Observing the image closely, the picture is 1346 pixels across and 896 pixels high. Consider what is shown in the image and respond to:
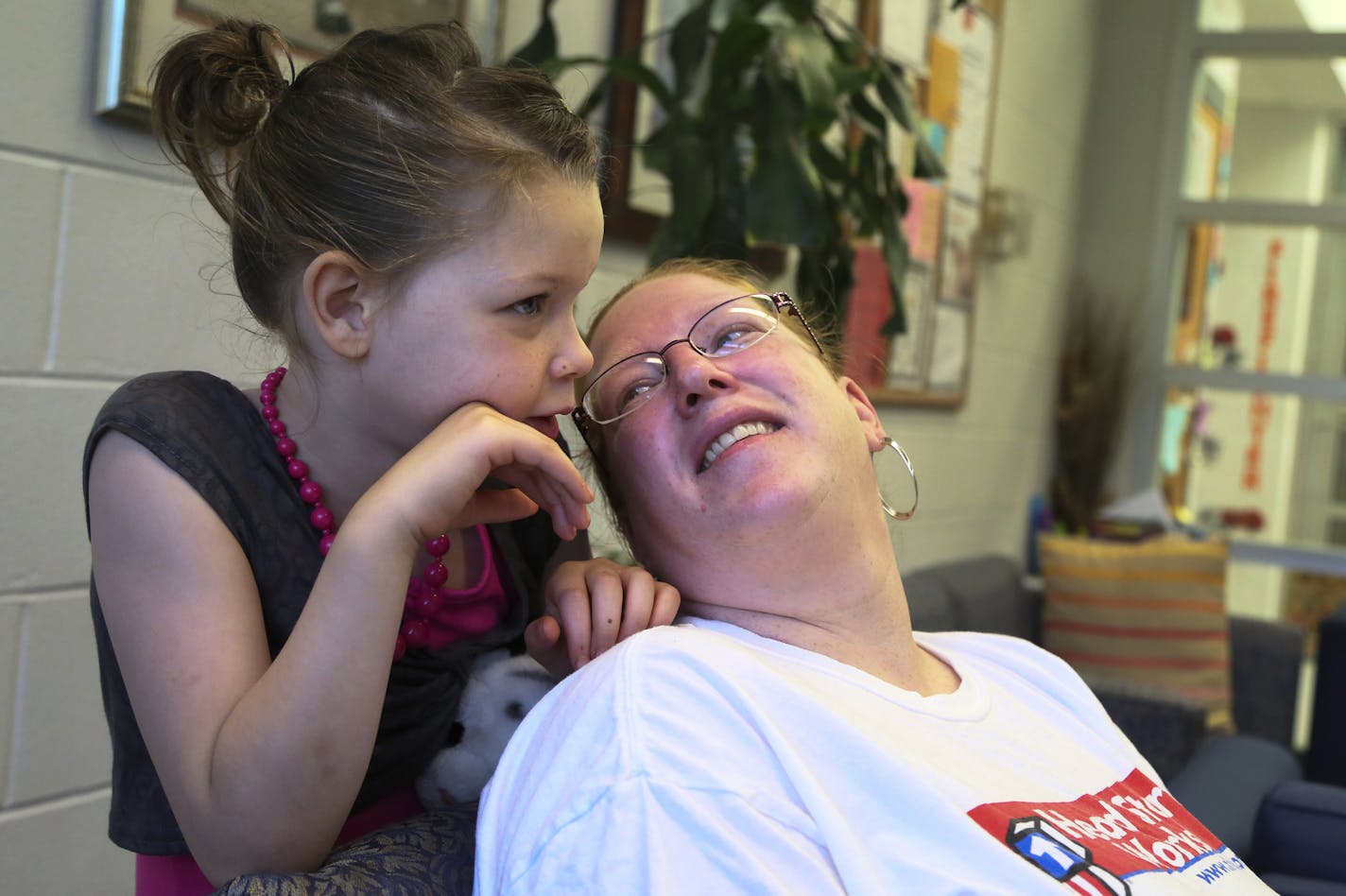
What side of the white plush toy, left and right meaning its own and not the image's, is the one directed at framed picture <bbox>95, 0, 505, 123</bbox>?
back

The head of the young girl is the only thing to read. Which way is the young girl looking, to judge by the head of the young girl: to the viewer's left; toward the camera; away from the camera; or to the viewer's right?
to the viewer's right

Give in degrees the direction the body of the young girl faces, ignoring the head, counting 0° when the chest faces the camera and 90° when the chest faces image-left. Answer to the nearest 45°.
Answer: approximately 315°

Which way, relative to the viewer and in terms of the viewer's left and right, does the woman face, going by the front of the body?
facing the viewer and to the right of the viewer

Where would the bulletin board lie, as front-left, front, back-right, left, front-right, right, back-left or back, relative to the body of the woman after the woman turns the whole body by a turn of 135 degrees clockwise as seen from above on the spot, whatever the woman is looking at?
right

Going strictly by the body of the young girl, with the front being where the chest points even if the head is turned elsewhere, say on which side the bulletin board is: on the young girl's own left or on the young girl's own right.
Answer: on the young girl's own left

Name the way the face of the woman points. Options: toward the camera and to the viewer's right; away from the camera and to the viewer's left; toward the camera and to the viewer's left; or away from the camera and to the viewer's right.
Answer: toward the camera and to the viewer's left

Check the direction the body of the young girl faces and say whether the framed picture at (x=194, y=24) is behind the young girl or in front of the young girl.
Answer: behind

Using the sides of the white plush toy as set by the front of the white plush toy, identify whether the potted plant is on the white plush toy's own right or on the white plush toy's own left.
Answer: on the white plush toy's own left
